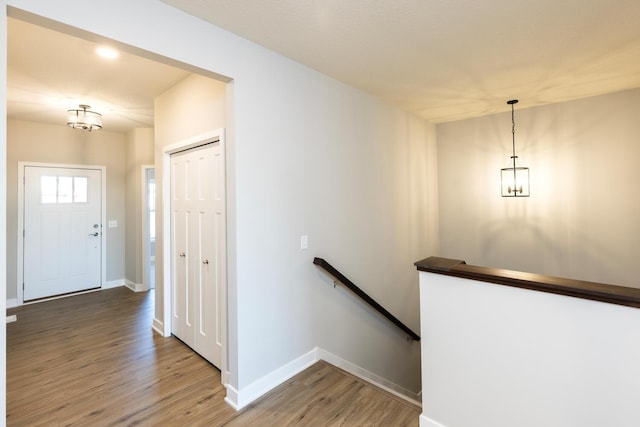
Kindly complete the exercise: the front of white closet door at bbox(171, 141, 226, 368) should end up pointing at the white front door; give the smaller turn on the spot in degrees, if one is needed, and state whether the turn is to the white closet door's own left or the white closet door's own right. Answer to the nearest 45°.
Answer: approximately 90° to the white closet door's own right

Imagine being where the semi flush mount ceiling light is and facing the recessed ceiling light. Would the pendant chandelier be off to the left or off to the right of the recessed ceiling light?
left

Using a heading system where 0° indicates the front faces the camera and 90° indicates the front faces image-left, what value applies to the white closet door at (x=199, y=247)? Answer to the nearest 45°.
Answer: approximately 45°

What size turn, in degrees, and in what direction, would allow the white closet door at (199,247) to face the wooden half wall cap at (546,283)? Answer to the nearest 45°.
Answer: approximately 90° to its left

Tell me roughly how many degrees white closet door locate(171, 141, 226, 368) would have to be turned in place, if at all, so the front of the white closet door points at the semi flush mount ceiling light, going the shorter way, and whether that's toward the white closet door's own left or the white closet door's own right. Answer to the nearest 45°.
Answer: approximately 90° to the white closet door's own right

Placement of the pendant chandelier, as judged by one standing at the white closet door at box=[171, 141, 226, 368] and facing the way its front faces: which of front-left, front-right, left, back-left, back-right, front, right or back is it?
back-left

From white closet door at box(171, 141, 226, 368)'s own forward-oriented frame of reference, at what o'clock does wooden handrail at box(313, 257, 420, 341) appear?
The wooden handrail is roughly at 8 o'clock from the white closet door.

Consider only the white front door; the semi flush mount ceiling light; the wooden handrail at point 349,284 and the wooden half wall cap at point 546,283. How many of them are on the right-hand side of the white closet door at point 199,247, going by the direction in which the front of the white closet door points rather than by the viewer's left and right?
2
